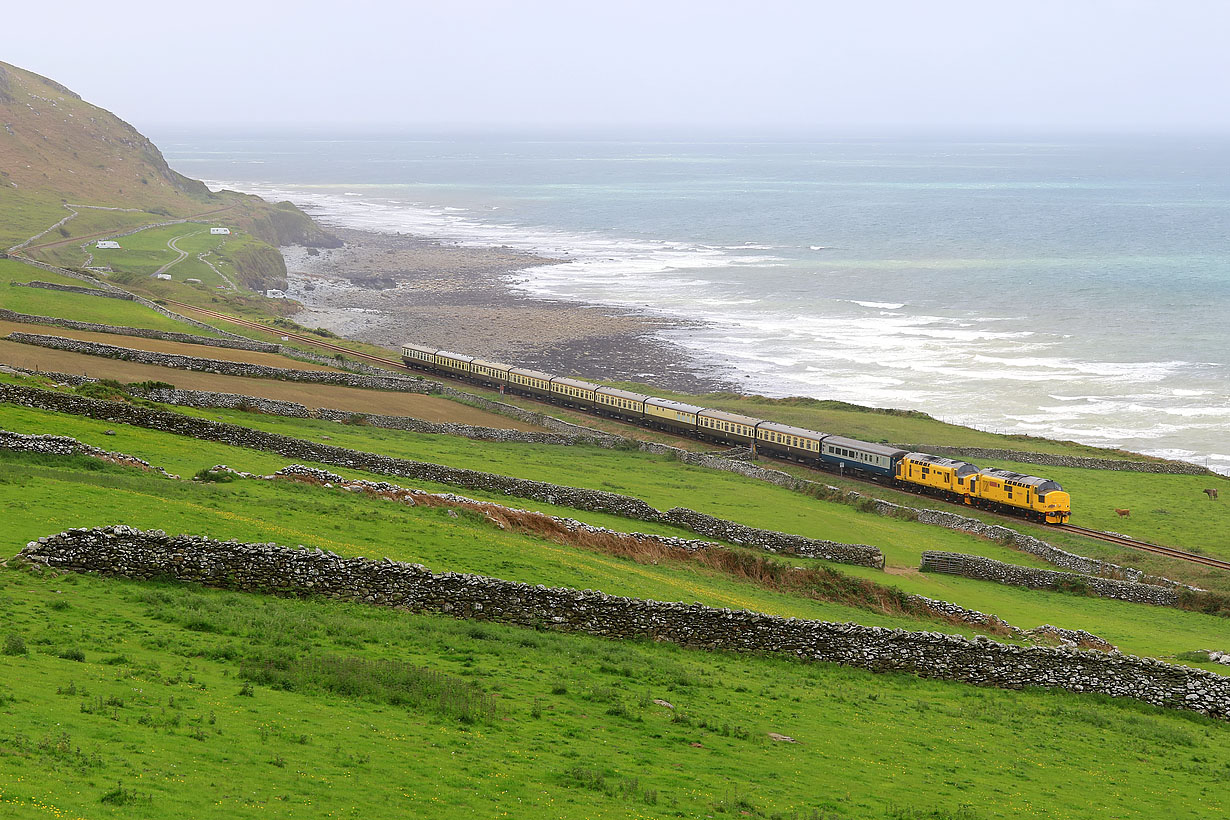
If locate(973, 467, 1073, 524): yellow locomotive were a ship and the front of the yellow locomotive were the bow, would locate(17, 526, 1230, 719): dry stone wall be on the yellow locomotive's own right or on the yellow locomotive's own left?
on the yellow locomotive's own right

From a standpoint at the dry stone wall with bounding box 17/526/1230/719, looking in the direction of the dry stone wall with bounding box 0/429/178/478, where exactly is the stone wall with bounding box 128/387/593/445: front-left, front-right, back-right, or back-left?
front-right

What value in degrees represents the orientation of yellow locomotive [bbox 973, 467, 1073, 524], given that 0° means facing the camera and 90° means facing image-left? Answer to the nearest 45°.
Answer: approximately 315°

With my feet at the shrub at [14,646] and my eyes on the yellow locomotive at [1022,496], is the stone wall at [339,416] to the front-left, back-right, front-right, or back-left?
front-left

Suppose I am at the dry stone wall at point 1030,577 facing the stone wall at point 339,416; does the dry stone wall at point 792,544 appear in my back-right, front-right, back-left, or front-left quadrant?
front-left

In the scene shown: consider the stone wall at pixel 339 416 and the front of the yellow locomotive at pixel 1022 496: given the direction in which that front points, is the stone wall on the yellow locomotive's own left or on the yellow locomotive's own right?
on the yellow locomotive's own right

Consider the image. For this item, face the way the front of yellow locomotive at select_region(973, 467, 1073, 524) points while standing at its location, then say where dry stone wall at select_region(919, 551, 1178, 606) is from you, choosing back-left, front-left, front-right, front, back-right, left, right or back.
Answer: front-right

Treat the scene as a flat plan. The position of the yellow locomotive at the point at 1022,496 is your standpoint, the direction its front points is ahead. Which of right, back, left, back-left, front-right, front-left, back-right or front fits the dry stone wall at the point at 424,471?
right
